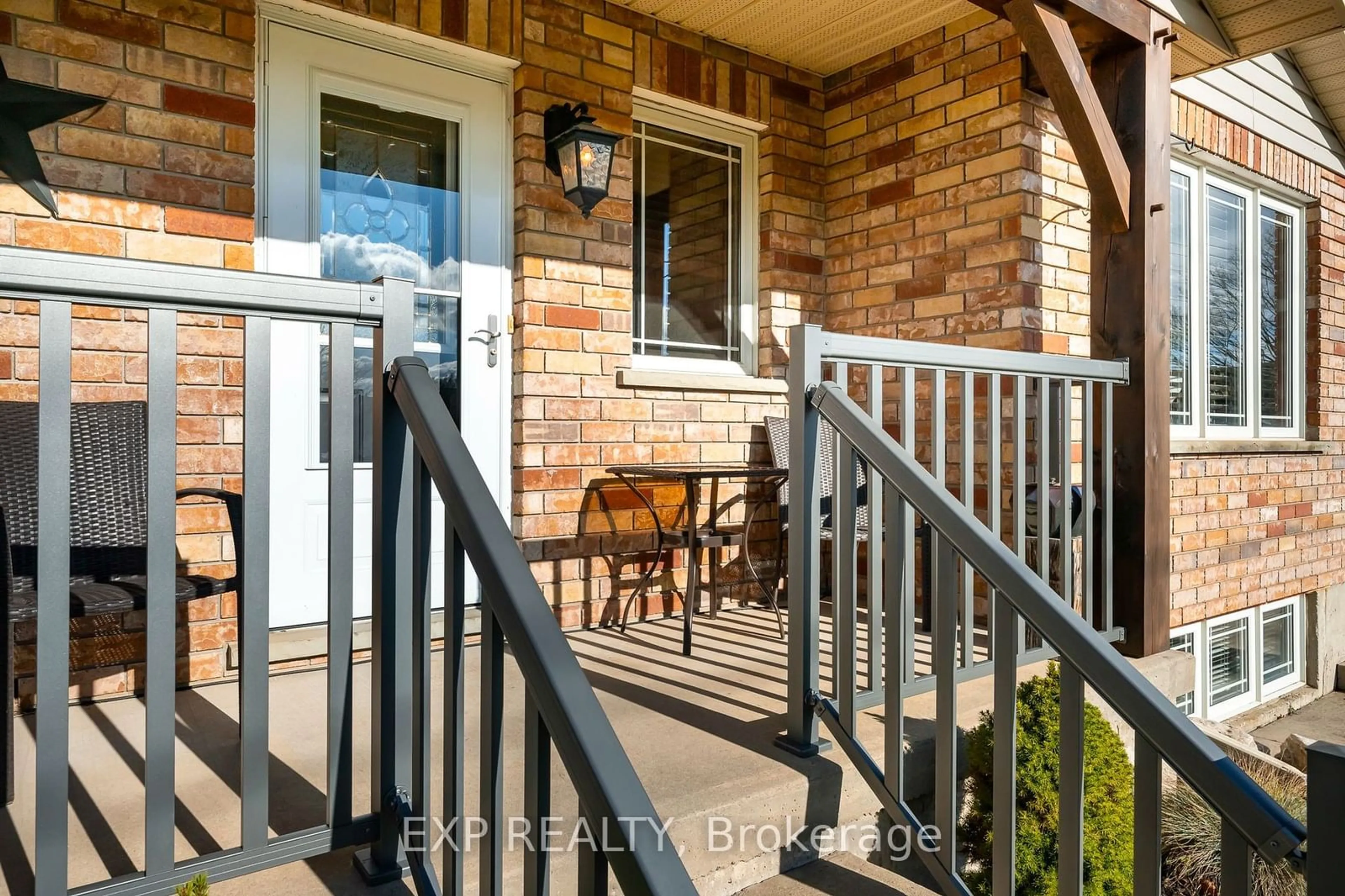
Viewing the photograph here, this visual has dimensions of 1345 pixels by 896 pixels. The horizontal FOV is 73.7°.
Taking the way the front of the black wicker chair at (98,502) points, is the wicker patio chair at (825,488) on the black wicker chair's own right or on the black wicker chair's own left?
on the black wicker chair's own left

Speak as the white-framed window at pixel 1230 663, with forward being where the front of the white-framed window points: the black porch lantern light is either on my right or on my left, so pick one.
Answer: on my right

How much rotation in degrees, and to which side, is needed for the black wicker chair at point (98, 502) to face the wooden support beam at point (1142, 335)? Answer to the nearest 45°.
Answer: approximately 45° to its left

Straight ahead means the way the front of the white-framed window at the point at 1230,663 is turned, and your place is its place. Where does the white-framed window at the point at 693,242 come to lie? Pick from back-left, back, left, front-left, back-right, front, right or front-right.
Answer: right

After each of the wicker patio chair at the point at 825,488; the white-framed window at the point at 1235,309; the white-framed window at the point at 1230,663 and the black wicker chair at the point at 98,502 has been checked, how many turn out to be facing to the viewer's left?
0

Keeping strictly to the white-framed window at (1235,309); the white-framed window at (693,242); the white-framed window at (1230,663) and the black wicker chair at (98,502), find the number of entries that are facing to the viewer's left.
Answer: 0

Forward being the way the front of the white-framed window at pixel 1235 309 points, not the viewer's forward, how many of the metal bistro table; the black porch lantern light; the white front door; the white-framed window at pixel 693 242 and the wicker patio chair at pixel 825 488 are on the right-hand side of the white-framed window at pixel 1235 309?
5

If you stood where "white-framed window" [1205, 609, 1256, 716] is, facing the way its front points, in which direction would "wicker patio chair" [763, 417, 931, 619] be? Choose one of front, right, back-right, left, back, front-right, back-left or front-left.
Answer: right

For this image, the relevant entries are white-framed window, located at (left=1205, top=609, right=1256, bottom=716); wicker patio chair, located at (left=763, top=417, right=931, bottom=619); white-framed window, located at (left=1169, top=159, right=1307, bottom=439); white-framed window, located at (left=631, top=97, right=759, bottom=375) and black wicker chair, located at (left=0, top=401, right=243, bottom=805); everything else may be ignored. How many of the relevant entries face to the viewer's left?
0

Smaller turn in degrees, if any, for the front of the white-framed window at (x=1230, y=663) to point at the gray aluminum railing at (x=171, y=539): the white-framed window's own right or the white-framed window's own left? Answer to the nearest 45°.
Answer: approximately 45° to the white-framed window's own right

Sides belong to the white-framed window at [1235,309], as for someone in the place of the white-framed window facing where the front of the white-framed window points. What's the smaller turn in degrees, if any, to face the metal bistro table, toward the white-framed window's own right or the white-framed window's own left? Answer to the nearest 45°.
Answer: approximately 90° to the white-framed window's own right

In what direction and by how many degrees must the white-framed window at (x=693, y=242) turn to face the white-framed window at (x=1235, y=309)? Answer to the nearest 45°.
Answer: approximately 45° to its left

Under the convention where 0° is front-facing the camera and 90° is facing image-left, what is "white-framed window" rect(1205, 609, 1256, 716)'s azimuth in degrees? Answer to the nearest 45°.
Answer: approximately 315°

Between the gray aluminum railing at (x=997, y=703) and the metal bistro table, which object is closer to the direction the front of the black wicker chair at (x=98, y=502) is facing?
the gray aluminum railing

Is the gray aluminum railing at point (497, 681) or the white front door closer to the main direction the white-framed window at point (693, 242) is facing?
the gray aluminum railing

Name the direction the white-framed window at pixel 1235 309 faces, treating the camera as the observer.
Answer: facing the viewer and to the right of the viewer
